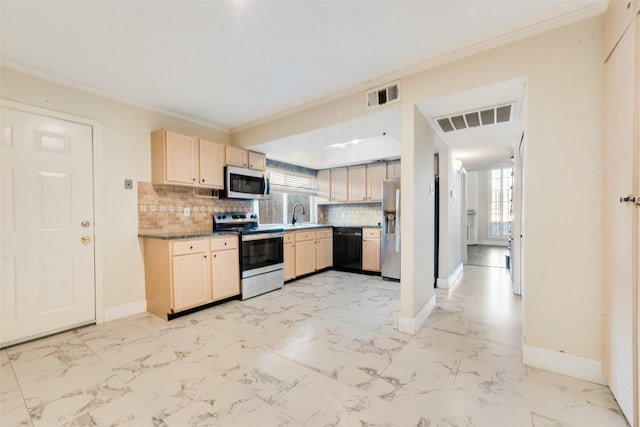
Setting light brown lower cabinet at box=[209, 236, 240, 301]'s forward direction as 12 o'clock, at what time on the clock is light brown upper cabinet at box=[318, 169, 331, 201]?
The light brown upper cabinet is roughly at 9 o'clock from the light brown lower cabinet.

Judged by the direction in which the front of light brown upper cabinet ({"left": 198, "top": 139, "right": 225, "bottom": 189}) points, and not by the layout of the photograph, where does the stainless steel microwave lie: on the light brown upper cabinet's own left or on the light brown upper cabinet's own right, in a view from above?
on the light brown upper cabinet's own left

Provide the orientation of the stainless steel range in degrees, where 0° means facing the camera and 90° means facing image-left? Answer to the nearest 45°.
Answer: approximately 315°

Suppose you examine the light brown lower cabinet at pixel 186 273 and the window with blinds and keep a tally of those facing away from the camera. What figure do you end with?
0

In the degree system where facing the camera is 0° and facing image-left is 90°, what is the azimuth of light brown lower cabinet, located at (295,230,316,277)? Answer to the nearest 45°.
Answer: approximately 315°

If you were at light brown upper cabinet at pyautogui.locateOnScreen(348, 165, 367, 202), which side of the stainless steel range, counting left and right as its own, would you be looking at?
left

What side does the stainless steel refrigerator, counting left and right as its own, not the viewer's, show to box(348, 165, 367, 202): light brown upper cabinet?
right

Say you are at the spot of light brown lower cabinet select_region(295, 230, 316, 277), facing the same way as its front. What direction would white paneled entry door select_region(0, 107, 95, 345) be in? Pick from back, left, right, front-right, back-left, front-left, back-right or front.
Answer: right

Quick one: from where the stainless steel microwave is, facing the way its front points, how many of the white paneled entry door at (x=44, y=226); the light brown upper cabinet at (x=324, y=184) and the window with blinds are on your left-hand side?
2

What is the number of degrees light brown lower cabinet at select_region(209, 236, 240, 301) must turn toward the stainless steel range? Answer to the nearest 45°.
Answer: approximately 90° to its left
